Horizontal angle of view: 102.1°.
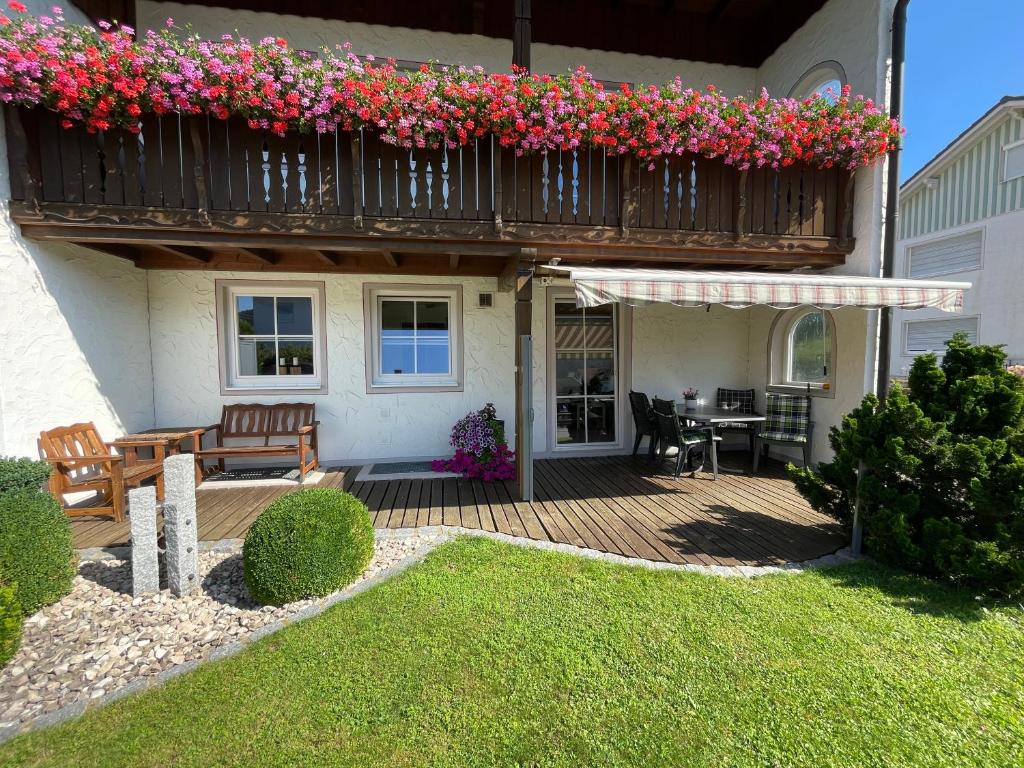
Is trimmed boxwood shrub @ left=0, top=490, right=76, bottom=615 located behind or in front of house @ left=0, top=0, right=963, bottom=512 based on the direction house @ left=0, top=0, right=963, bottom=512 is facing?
in front

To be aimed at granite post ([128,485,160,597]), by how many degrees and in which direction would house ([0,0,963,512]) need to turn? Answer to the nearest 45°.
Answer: approximately 45° to its right

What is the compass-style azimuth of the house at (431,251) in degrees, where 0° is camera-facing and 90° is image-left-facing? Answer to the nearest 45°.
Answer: approximately 0°

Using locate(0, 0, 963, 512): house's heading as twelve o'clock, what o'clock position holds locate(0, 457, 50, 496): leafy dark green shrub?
The leafy dark green shrub is roughly at 2 o'clock from the house.

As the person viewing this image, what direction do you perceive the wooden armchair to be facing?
facing the viewer and to the right of the viewer

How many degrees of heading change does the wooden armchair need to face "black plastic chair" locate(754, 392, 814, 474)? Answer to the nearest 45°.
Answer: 0° — it already faces it

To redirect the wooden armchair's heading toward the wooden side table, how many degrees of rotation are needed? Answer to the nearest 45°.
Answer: approximately 90° to its left

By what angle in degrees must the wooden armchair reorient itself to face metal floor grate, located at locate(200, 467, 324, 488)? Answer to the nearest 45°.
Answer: approximately 45° to its left

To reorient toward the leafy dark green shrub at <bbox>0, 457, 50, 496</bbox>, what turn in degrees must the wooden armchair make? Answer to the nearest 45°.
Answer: approximately 135° to its right

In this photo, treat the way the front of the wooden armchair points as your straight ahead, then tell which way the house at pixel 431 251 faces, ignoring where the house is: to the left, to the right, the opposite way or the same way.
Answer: to the right

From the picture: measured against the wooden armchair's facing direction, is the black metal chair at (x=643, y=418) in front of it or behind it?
in front

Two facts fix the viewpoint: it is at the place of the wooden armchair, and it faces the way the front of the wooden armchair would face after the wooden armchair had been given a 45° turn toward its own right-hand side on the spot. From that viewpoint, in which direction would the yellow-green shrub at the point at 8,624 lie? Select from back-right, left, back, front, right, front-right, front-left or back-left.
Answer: front

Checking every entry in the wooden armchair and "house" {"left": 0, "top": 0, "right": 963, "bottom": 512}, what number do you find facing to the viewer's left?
0

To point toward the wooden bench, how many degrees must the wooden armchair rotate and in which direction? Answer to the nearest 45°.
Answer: approximately 45° to its left
